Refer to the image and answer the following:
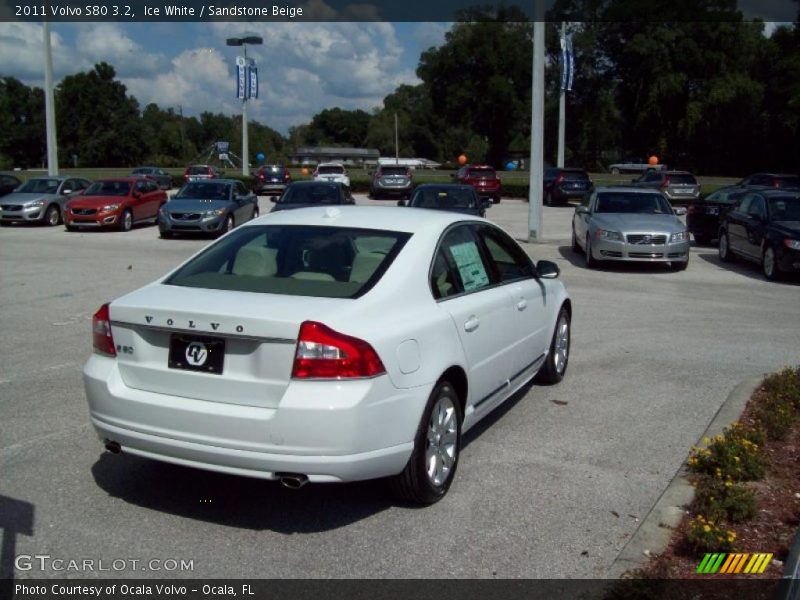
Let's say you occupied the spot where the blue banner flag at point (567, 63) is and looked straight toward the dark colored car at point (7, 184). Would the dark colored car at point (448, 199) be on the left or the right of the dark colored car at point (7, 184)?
left

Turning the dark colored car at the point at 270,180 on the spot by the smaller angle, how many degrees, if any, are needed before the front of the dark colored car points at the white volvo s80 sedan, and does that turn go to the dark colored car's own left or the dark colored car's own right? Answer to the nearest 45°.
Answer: approximately 180°

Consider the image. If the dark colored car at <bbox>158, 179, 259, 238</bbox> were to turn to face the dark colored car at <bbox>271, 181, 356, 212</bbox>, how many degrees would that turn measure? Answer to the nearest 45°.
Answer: approximately 90° to its left

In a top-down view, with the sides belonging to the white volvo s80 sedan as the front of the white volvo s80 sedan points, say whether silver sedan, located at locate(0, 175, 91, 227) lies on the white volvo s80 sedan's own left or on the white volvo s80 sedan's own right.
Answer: on the white volvo s80 sedan's own left

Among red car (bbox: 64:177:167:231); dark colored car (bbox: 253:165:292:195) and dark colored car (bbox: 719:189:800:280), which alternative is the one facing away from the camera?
dark colored car (bbox: 253:165:292:195)

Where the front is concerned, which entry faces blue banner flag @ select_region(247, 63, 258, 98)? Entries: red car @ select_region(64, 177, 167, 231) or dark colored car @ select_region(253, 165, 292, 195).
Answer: the dark colored car

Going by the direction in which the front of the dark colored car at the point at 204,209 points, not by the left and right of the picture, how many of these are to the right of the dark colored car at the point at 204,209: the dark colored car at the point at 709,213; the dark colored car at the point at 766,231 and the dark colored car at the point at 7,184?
1

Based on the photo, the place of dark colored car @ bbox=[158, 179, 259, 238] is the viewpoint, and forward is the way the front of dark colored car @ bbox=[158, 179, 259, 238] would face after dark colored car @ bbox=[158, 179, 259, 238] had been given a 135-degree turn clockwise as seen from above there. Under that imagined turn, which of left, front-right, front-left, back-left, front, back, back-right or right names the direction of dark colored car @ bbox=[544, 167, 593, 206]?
front-right

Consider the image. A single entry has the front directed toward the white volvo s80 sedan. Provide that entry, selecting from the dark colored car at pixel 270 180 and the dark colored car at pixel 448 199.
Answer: the dark colored car at pixel 448 199

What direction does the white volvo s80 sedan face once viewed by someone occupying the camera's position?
facing away from the viewer and to the right of the viewer
